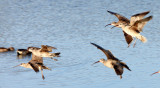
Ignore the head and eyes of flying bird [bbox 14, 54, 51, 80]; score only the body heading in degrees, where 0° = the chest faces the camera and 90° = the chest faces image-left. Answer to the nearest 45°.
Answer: approximately 90°
